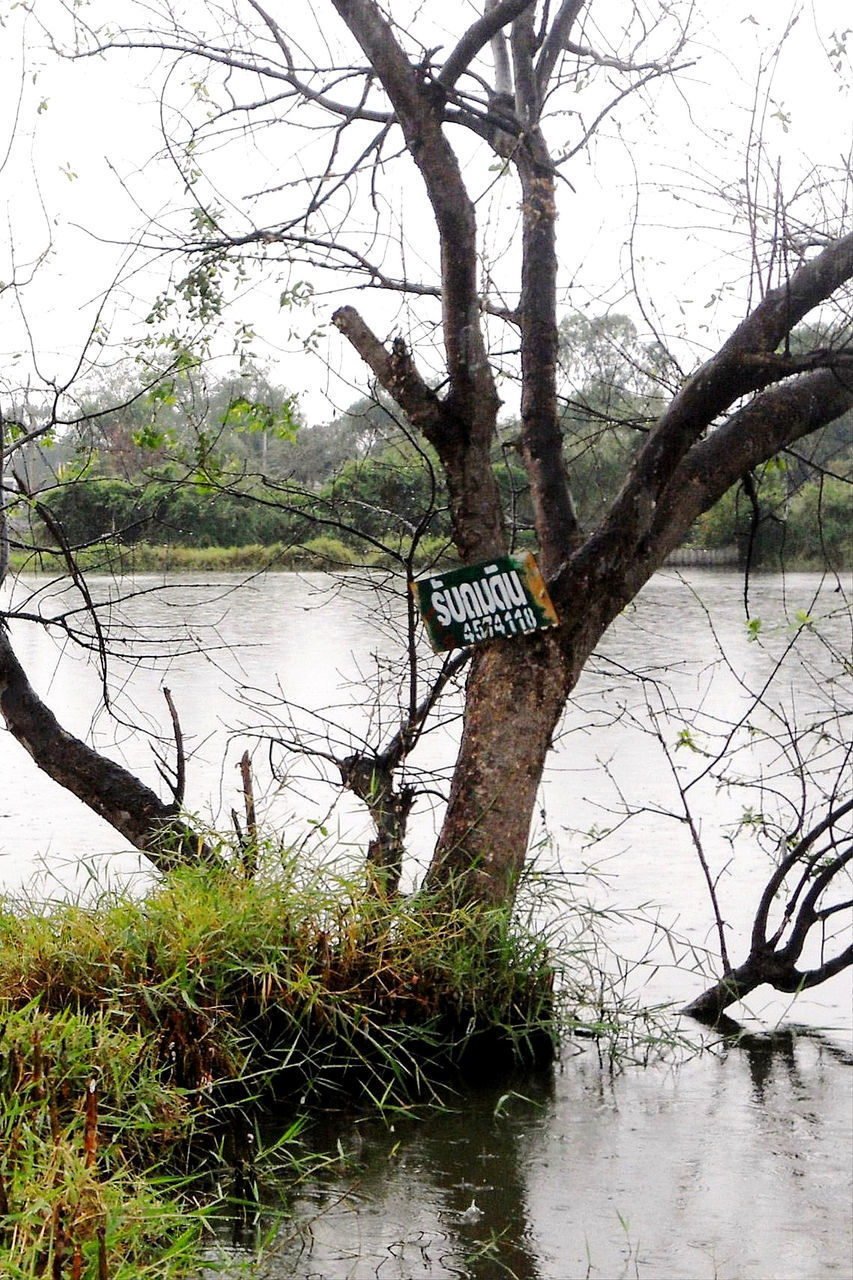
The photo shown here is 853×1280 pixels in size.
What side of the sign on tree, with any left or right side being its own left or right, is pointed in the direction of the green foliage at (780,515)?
back

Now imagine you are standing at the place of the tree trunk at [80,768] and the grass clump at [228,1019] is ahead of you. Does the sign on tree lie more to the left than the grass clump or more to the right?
left

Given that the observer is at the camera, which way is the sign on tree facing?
facing the viewer

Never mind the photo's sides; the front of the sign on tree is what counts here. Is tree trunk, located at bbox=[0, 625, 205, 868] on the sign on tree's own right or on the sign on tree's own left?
on the sign on tree's own right
